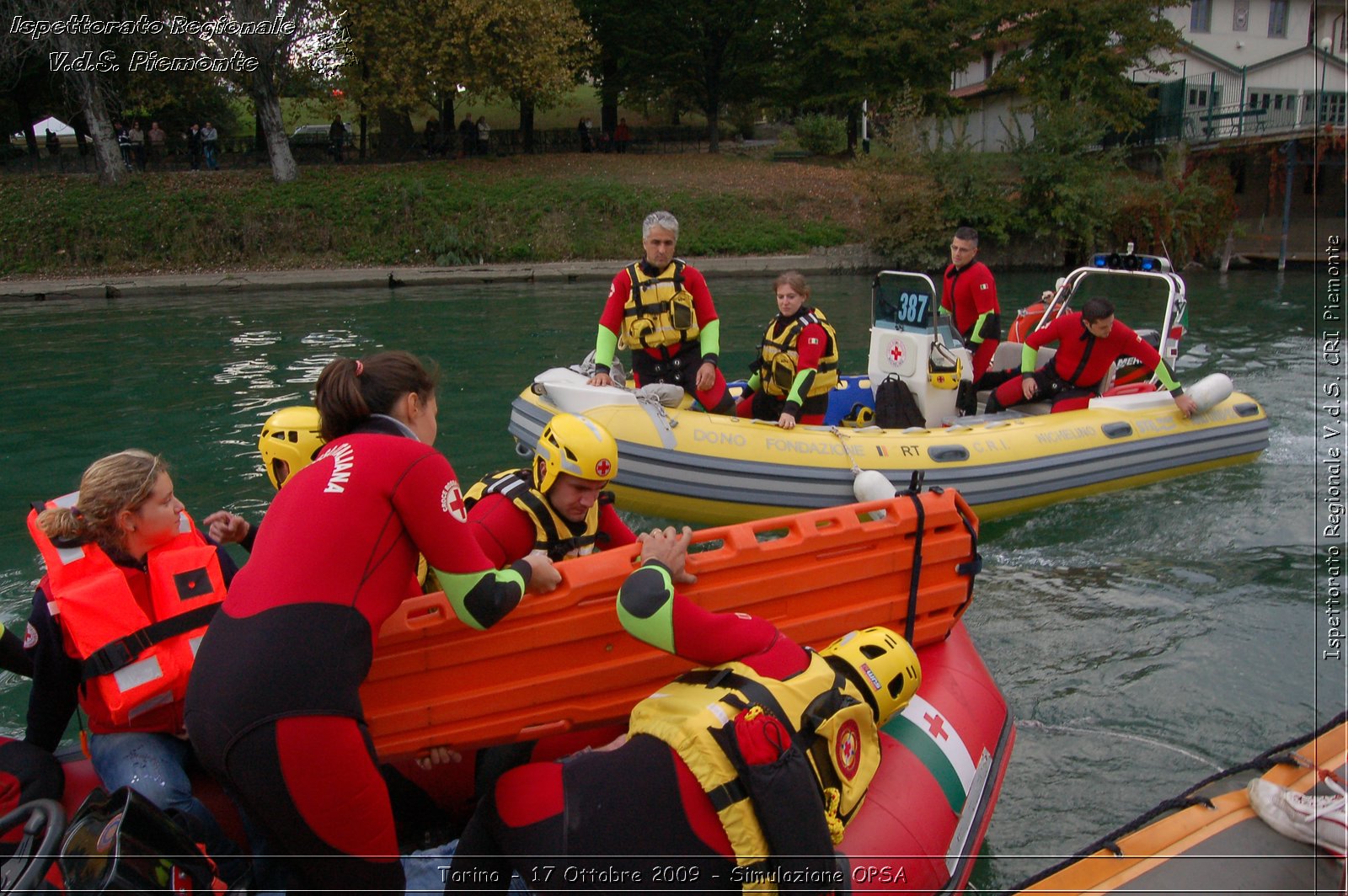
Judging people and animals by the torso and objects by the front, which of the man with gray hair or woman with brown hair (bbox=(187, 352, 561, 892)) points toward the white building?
the woman with brown hair

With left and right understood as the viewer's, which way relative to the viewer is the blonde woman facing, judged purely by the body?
facing the viewer and to the right of the viewer

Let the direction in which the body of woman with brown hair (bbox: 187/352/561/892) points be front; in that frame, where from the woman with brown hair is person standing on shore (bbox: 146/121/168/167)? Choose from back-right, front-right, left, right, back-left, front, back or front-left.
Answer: front-left

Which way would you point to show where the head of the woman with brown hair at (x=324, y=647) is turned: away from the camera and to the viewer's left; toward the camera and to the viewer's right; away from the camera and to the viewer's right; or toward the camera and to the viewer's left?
away from the camera and to the viewer's right

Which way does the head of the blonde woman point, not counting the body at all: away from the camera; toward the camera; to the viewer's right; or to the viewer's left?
to the viewer's right

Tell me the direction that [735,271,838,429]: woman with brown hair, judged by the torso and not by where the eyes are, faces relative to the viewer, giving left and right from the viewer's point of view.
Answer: facing the viewer and to the left of the viewer

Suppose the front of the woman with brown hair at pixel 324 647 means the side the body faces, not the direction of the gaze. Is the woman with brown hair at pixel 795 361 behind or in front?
in front

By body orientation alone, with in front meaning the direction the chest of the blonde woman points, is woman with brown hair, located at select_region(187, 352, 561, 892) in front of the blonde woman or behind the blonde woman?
in front

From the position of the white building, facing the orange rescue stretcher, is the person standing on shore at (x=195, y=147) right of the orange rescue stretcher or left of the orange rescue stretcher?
right

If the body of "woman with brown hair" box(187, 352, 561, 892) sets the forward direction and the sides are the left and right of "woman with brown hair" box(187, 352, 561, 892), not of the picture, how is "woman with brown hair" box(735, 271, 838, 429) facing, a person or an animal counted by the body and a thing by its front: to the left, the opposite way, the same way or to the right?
the opposite way

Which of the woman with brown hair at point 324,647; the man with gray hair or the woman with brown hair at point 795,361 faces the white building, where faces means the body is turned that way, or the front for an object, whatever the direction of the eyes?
the woman with brown hair at point 324,647

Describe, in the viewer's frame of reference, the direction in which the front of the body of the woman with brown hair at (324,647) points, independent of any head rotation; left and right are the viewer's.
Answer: facing away from the viewer and to the right of the viewer

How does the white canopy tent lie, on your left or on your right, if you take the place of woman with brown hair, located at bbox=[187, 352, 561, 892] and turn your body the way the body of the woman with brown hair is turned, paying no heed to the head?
on your left

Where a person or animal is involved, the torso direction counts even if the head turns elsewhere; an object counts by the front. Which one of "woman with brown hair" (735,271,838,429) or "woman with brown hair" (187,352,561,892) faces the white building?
"woman with brown hair" (187,352,561,892)

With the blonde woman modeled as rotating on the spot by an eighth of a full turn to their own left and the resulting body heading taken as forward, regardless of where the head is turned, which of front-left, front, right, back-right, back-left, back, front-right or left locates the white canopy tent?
left

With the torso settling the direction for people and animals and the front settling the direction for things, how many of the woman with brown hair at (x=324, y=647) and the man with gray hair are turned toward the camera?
1

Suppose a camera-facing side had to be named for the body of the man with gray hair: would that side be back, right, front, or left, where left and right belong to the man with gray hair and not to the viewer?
front

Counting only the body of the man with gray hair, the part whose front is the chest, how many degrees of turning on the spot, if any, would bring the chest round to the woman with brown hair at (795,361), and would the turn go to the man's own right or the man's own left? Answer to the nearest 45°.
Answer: approximately 90° to the man's own left
